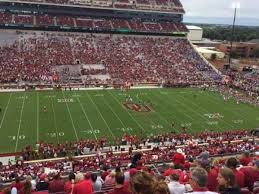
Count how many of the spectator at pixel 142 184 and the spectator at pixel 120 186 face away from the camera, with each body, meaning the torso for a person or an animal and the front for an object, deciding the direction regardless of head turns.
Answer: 2

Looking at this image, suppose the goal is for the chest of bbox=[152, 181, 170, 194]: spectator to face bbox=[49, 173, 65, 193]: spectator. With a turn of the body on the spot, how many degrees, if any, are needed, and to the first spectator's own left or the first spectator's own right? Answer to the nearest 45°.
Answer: approximately 45° to the first spectator's own left

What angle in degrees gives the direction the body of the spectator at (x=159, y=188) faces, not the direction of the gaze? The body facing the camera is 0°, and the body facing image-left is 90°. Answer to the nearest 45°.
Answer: approximately 180°

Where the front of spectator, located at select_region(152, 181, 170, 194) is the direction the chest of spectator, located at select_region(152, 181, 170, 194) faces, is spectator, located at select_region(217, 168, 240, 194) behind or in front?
in front

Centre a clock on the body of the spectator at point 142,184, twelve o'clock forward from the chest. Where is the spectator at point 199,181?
the spectator at point 199,181 is roughly at 2 o'clock from the spectator at point 142,184.

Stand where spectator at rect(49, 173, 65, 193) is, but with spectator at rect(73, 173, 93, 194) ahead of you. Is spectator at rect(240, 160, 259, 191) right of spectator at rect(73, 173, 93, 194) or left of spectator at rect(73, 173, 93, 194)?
left

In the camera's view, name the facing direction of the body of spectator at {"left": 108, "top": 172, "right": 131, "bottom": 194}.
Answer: away from the camera

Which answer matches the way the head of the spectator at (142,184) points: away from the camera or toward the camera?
away from the camera

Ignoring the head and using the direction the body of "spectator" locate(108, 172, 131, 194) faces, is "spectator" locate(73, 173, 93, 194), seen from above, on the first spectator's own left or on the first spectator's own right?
on the first spectator's own left

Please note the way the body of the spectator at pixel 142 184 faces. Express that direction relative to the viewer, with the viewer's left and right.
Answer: facing away from the viewer
